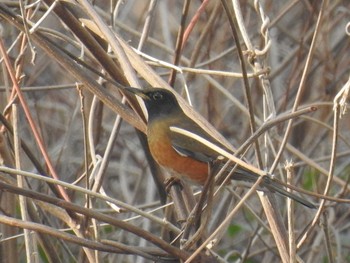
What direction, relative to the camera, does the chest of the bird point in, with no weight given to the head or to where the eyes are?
to the viewer's left
